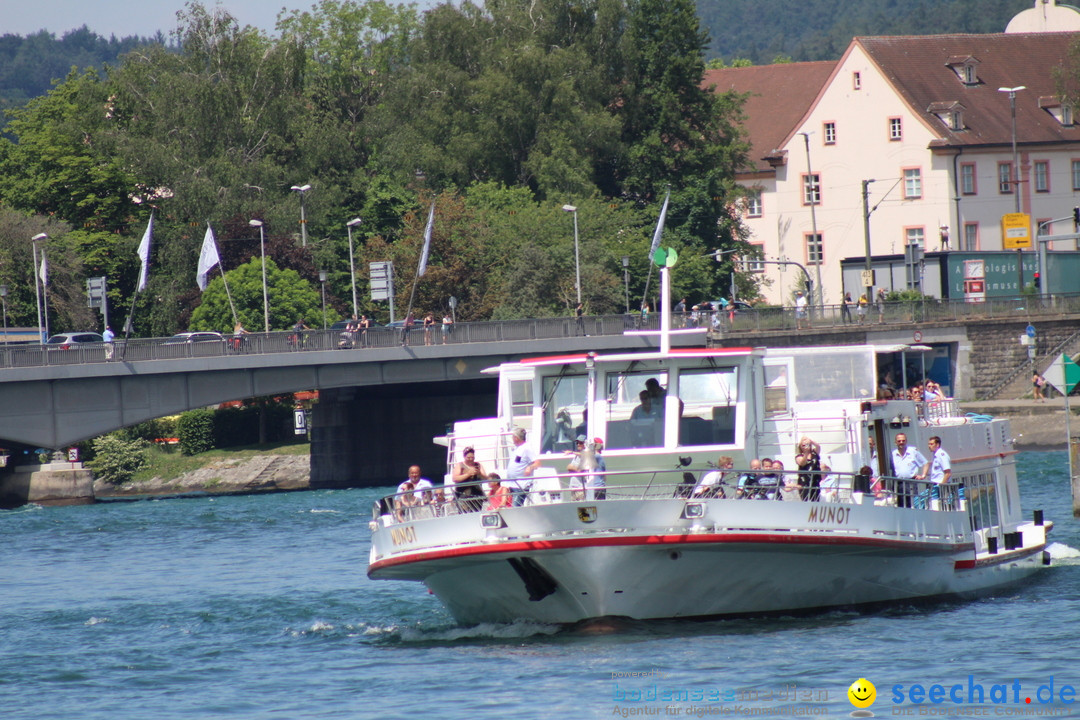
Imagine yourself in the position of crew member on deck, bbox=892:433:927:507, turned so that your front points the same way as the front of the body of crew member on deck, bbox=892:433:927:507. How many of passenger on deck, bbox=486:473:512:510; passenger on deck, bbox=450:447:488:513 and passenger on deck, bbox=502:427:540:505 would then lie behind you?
0

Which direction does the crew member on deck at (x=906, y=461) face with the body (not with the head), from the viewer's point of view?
toward the camera

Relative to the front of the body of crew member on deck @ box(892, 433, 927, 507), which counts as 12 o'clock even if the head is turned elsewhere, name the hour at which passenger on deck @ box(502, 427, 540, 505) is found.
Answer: passenger on deck @ box(502, 427, 540, 505) is roughly at 2 o'clock from crew member on deck @ box(892, 433, 927, 507).

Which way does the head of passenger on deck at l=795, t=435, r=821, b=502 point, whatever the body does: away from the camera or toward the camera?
toward the camera

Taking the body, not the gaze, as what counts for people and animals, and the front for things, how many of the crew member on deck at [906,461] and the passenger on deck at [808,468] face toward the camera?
2

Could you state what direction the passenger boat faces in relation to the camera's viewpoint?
facing the viewer and to the left of the viewer

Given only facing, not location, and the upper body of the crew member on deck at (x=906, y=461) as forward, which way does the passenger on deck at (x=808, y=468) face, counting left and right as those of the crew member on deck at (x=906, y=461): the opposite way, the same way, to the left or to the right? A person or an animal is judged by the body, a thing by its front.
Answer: the same way

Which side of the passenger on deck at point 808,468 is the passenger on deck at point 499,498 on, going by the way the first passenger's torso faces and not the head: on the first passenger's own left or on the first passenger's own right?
on the first passenger's own right

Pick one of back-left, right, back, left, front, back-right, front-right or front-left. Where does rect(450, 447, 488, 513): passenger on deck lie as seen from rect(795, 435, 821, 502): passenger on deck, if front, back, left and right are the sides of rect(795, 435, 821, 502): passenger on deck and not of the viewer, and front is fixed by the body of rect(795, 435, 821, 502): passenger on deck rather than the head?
right

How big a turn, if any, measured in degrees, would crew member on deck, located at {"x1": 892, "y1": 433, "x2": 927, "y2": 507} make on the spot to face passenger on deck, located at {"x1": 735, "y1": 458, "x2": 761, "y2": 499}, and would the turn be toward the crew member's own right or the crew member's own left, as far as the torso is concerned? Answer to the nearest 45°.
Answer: approximately 45° to the crew member's own right

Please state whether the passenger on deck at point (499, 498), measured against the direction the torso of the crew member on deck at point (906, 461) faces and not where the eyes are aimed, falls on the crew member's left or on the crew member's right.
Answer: on the crew member's right

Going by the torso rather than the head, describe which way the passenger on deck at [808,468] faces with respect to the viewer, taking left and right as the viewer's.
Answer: facing the viewer

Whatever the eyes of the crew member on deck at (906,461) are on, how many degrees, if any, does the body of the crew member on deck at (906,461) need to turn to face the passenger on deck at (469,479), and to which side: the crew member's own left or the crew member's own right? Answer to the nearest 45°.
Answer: approximately 45° to the crew member's own right

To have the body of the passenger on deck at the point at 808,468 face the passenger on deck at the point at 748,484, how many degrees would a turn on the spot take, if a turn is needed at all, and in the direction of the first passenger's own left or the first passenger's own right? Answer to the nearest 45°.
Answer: approximately 45° to the first passenger's own right
